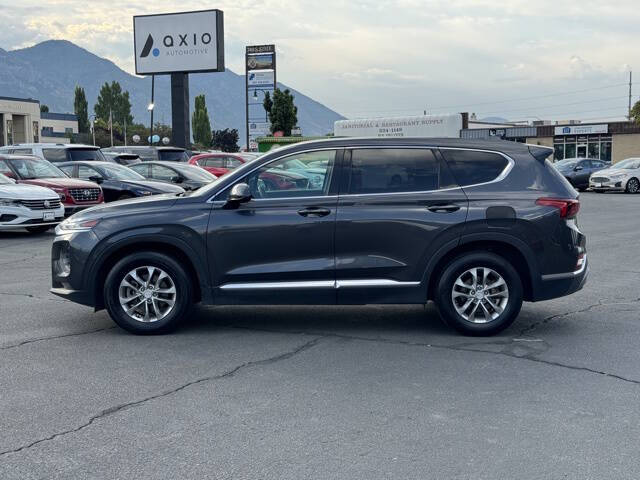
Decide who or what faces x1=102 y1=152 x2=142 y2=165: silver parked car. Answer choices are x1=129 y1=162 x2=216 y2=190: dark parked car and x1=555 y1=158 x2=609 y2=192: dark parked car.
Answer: x1=555 y1=158 x2=609 y2=192: dark parked car

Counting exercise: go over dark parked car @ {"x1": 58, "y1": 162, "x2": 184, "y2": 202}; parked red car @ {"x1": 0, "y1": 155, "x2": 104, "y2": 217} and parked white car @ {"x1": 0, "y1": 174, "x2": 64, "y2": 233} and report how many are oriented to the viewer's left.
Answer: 0

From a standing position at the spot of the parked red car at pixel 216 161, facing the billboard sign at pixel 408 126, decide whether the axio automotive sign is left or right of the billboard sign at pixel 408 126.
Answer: left

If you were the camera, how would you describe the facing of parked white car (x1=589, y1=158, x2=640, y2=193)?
facing the viewer and to the left of the viewer

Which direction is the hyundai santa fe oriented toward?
to the viewer's left

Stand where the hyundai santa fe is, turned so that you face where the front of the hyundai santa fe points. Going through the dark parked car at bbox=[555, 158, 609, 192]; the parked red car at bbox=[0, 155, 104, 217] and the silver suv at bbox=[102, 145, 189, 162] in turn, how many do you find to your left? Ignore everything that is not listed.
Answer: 0

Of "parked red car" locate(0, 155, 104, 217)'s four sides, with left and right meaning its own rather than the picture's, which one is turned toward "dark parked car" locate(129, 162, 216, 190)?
left

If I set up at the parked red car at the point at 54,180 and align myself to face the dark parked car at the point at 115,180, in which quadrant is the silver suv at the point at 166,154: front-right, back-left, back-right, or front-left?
front-left

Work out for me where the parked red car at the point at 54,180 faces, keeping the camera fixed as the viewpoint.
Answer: facing the viewer and to the right of the viewer

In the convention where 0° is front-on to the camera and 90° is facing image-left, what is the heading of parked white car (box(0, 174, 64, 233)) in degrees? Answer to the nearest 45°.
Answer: approximately 315°

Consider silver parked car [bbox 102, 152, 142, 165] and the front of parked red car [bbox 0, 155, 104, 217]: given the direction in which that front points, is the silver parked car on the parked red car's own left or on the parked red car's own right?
on the parked red car's own left
